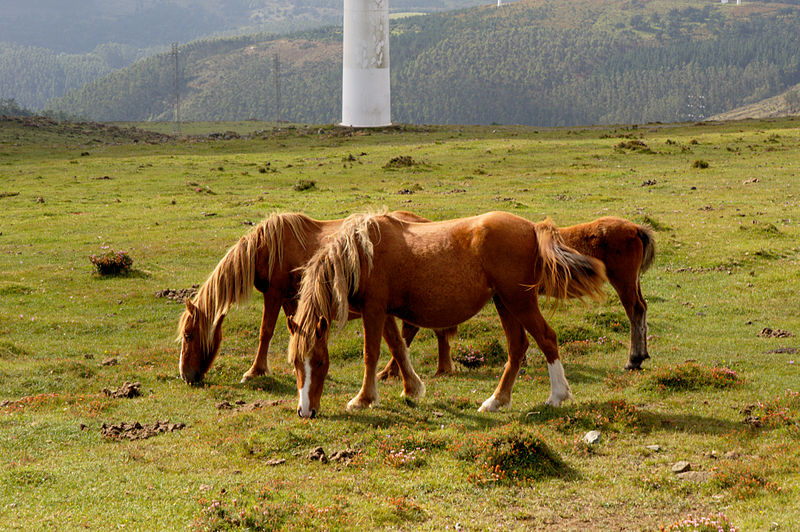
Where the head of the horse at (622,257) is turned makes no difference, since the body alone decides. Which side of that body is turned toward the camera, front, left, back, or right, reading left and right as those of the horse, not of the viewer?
left

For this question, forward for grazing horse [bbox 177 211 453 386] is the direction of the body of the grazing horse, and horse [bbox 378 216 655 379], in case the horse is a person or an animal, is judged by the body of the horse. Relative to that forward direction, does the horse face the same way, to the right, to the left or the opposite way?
the same way

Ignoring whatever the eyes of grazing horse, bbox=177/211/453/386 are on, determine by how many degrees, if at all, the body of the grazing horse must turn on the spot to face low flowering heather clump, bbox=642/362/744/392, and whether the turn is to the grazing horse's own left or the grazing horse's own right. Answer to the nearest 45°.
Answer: approximately 180°

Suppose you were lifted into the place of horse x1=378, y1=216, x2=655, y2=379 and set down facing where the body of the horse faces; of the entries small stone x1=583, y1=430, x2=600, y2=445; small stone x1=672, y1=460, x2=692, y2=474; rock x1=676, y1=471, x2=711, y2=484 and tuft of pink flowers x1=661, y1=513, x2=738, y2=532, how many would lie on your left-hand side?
4

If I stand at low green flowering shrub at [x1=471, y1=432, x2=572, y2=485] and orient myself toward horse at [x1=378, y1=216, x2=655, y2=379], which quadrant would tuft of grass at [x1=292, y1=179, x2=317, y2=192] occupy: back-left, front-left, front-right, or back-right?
front-left

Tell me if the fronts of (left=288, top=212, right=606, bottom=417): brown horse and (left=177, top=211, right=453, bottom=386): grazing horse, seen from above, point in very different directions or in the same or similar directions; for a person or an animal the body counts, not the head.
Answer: same or similar directions

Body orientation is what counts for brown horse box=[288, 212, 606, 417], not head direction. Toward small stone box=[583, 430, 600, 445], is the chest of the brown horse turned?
no

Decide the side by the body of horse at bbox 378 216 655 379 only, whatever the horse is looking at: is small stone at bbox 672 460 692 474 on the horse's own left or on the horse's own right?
on the horse's own left

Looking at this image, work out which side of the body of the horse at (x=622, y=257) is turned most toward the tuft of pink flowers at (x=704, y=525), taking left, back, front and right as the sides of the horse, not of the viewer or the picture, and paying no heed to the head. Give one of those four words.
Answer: left

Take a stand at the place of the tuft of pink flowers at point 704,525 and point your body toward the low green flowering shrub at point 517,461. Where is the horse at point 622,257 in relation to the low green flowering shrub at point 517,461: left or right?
right

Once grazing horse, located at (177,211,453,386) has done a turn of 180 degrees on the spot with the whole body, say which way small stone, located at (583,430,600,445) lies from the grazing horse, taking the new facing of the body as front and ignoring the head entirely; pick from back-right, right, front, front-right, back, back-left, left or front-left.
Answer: front-right

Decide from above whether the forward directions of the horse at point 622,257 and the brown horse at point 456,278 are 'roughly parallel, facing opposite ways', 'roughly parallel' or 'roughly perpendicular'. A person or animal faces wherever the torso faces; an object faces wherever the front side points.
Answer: roughly parallel

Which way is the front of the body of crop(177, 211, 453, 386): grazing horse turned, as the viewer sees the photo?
to the viewer's left

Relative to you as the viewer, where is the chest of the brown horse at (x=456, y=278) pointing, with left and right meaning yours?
facing to the left of the viewer

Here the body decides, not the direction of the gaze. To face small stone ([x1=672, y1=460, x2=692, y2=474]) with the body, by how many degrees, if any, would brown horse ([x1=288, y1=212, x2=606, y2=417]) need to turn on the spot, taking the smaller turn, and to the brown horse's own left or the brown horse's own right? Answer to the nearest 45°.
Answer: approximately 135° to the brown horse's own left

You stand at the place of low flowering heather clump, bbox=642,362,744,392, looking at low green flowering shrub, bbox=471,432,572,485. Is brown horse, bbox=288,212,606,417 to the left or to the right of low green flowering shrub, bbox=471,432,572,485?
right
